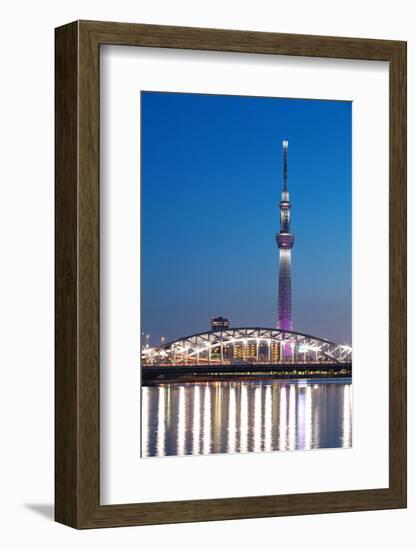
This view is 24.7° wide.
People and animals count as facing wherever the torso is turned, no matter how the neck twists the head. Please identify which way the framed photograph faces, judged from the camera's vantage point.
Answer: facing the viewer and to the right of the viewer
